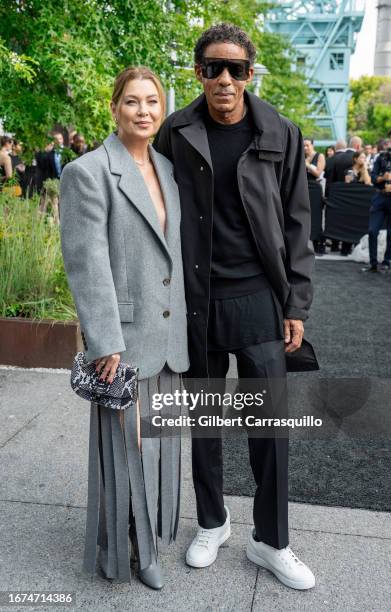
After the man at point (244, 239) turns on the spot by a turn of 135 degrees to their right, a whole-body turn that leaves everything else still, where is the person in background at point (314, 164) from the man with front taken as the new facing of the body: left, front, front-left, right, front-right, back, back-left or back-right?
front-right

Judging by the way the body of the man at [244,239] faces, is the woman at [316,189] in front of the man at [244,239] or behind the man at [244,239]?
behind

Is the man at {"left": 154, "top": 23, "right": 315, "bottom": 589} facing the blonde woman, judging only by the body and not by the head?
no

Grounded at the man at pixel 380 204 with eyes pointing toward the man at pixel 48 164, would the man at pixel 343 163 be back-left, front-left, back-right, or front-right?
front-right

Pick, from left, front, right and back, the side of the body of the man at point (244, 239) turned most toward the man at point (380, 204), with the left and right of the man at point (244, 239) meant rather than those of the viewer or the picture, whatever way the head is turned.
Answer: back

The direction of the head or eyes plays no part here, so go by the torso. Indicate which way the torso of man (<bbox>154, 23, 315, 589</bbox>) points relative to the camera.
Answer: toward the camera

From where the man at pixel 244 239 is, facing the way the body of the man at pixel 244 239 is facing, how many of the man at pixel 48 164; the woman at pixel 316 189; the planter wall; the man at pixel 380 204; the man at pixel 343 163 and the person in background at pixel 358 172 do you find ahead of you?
0

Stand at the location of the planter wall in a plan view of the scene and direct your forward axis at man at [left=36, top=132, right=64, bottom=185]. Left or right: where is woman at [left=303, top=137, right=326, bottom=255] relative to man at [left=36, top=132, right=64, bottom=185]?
right

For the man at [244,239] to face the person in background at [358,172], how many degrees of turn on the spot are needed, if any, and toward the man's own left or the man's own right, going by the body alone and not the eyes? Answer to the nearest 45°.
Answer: approximately 180°

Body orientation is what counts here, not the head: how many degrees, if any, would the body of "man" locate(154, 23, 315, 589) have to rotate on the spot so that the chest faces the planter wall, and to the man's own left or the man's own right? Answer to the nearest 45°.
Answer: approximately 135° to the man's own right

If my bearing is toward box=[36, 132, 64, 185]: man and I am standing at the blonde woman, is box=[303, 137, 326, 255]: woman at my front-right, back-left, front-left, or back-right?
front-right

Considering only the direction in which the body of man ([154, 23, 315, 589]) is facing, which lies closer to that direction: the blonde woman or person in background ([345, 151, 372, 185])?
the blonde woman

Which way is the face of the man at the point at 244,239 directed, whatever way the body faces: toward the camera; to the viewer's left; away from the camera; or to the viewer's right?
toward the camera
